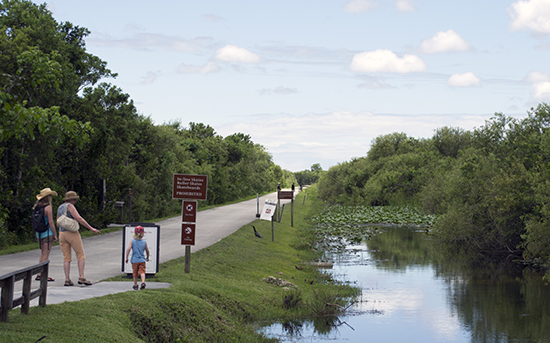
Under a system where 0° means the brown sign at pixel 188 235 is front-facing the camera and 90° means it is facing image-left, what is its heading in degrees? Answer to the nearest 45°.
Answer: approximately 0°
